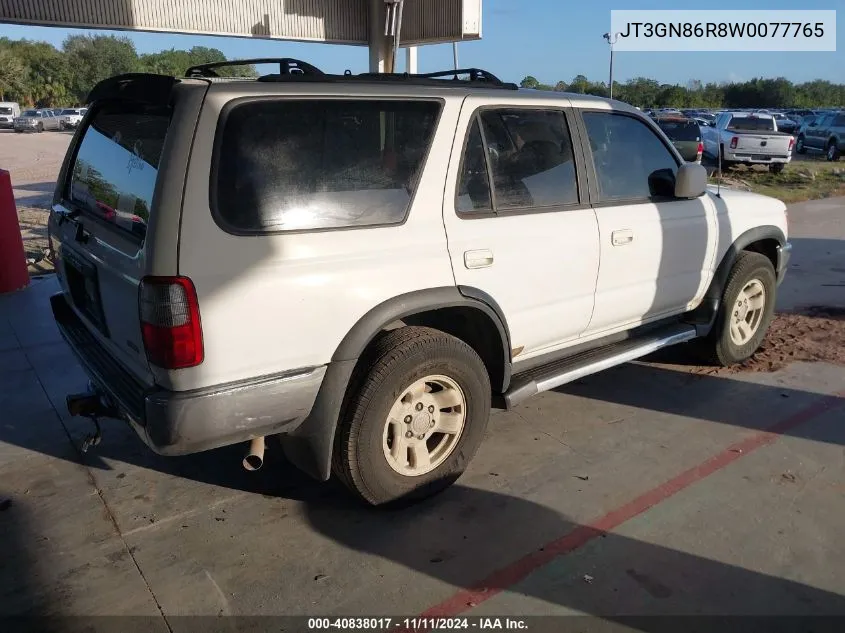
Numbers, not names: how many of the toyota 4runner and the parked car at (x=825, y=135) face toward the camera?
0

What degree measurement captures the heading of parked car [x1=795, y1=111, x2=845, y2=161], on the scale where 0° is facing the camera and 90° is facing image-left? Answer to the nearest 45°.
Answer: approximately 135°

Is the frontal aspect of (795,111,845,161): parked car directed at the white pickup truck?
no

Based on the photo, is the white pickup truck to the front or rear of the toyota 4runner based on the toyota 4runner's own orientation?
to the front

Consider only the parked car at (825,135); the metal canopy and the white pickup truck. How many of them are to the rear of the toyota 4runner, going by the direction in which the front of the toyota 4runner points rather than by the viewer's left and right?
0

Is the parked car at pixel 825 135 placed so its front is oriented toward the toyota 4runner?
no

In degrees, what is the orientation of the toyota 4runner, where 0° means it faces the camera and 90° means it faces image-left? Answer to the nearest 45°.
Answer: approximately 225°

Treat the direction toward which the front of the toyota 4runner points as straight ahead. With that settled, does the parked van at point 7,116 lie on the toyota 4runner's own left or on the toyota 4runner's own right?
on the toyota 4runner's own left

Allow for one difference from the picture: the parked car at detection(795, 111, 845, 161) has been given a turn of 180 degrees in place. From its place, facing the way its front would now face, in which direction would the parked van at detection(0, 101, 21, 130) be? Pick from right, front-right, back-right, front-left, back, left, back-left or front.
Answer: back-right

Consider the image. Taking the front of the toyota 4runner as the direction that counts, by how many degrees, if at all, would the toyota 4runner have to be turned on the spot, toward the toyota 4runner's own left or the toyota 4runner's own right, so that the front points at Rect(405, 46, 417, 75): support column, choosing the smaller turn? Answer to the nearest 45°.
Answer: approximately 45° to the toyota 4runner's own left

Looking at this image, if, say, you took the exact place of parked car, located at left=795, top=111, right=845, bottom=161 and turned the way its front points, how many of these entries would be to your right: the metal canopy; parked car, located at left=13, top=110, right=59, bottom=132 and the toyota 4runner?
0

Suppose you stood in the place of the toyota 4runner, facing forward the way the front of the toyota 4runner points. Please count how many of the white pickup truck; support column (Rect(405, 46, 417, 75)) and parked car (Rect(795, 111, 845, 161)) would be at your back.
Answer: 0

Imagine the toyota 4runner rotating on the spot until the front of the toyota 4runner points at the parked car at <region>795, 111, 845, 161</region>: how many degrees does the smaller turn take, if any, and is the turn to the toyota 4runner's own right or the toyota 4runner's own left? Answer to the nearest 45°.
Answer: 0° — it already faces it
